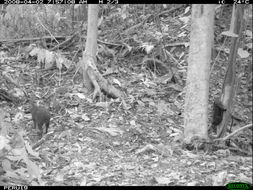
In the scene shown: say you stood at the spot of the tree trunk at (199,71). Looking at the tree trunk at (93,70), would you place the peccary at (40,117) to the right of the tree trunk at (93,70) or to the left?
left
